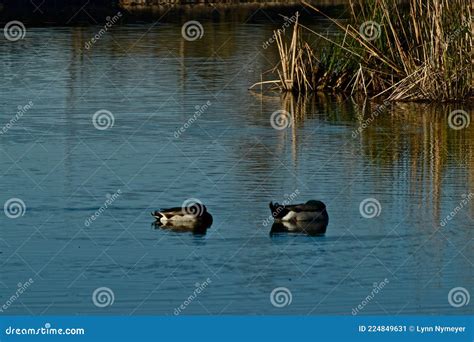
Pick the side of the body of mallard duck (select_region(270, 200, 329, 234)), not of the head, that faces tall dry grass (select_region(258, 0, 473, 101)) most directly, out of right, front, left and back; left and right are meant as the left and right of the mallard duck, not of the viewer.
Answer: left

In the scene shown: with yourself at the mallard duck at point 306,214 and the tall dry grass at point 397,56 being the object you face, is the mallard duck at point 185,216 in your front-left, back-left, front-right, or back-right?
back-left

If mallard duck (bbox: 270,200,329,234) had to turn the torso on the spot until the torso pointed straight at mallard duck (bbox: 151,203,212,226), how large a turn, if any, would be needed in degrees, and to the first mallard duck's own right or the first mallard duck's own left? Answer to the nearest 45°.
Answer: approximately 180°

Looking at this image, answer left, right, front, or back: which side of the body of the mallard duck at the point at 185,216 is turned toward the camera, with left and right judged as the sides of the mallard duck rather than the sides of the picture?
right

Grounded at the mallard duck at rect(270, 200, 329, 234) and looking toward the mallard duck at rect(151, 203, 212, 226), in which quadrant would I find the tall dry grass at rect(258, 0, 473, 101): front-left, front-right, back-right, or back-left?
back-right

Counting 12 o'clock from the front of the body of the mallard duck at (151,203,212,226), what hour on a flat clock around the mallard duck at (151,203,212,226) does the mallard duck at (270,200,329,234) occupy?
the mallard duck at (270,200,329,234) is roughly at 12 o'clock from the mallard duck at (151,203,212,226).

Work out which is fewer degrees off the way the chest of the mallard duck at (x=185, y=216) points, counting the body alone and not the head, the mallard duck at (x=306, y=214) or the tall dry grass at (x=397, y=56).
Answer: the mallard duck

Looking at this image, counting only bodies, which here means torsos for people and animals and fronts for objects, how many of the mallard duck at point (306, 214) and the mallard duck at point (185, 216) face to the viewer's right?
2

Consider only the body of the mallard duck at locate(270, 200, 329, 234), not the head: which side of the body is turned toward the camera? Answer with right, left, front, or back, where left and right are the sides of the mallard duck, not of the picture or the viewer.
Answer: right
